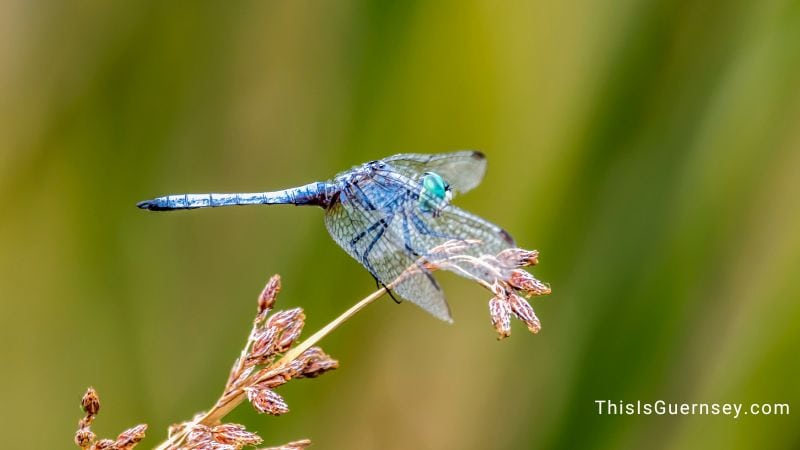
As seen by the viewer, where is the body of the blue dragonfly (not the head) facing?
to the viewer's right

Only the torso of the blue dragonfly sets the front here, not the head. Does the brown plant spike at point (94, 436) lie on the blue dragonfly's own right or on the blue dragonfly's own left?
on the blue dragonfly's own right

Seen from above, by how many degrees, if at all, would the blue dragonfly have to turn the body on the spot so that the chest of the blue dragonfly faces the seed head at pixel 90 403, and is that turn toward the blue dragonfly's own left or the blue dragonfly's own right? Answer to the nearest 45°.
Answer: approximately 135° to the blue dragonfly's own right
